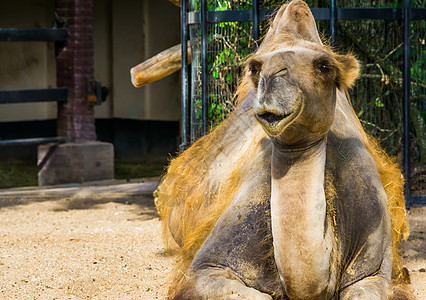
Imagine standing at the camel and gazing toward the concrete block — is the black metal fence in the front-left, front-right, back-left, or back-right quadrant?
front-right

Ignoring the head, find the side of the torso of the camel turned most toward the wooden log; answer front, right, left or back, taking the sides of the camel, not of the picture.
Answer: back

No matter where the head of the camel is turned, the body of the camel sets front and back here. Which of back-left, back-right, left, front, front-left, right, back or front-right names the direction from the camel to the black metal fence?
back

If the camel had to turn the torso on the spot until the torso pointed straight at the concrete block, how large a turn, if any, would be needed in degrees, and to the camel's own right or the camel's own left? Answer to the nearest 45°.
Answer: approximately 135° to the camel's own right

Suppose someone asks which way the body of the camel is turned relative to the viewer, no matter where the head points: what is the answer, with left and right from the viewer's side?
facing the viewer
